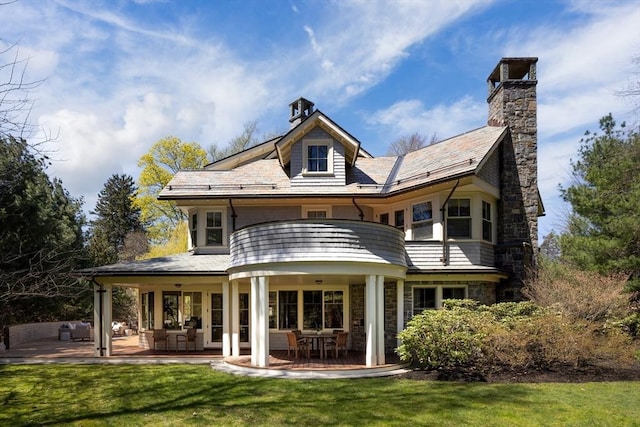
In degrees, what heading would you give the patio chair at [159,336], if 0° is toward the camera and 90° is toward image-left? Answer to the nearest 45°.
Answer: approximately 315°

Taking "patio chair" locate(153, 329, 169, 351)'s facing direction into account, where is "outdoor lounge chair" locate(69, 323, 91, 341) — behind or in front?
behind

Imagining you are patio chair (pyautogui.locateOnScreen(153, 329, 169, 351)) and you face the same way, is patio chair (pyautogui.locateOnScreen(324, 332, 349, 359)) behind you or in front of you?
in front

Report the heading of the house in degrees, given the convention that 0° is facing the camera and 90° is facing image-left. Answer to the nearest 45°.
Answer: approximately 0°

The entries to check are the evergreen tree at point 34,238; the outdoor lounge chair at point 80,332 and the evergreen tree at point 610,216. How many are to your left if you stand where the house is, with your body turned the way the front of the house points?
1

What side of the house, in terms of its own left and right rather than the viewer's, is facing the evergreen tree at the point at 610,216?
left

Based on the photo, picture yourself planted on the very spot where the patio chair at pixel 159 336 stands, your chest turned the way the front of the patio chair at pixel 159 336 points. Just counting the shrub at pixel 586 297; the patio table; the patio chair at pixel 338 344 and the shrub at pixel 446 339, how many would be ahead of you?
4

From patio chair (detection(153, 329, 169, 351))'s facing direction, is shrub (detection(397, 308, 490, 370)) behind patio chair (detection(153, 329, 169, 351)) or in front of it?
in front

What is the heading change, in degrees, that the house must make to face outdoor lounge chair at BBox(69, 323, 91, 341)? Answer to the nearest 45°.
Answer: approximately 135° to its right

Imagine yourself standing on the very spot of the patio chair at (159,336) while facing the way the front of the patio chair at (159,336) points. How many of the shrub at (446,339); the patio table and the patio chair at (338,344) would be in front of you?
3
